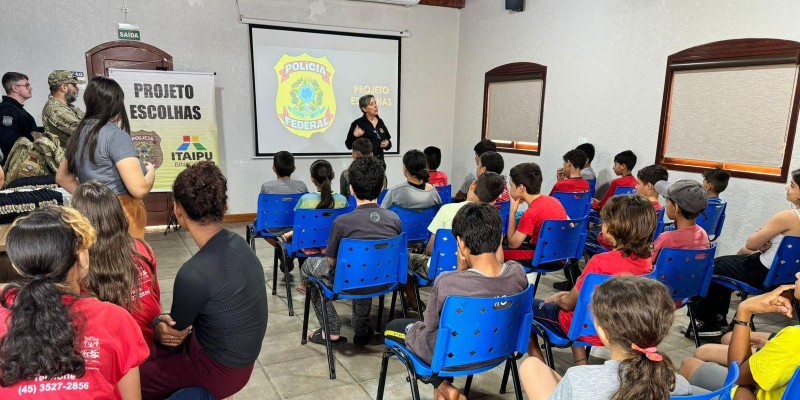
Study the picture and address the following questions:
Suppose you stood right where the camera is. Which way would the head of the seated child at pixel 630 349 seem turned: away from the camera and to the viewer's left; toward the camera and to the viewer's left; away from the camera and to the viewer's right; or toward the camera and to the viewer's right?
away from the camera and to the viewer's left

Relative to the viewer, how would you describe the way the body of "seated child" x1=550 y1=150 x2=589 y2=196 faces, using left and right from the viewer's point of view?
facing away from the viewer and to the left of the viewer

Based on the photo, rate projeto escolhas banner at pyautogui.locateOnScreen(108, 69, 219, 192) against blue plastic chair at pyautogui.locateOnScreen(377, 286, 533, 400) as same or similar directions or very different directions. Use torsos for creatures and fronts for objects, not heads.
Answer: very different directions

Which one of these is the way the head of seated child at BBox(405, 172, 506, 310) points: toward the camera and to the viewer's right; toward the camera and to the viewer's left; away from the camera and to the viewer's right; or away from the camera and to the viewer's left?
away from the camera and to the viewer's left

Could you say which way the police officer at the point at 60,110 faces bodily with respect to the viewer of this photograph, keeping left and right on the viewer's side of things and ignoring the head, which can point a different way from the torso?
facing to the right of the viewer

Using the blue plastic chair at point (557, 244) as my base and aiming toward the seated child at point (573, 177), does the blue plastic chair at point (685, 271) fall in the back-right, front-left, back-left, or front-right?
back-right

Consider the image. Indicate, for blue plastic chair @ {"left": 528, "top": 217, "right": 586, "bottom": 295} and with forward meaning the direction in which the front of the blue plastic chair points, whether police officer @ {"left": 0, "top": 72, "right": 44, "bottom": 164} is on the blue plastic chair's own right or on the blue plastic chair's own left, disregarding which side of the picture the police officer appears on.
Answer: on the blue plastic chair's own left

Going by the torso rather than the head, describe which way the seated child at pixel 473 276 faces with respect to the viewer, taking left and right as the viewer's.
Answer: facing away from the viewer and to the left of the viewer

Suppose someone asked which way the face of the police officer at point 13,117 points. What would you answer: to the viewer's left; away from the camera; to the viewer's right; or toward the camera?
to the viewer's right

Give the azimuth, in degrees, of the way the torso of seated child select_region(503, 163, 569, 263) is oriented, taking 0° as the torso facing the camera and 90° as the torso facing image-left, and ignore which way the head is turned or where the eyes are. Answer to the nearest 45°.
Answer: approximately 135°

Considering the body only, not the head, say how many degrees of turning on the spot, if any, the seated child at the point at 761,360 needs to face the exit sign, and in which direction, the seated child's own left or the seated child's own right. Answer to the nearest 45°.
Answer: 0° — they already face it

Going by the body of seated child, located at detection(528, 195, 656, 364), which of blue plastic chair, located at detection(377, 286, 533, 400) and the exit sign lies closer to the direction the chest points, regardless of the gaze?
the exit sign
